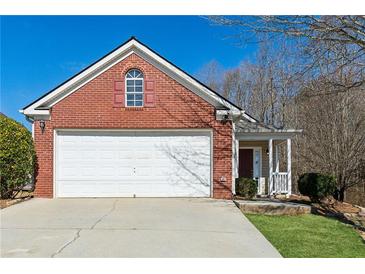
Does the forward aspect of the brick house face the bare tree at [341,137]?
no

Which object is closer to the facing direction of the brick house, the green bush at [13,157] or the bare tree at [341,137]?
the green bush

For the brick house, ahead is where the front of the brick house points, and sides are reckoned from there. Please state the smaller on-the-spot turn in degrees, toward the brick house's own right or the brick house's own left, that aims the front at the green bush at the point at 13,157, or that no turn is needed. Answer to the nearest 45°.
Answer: approximately 90° to the brick house's own right

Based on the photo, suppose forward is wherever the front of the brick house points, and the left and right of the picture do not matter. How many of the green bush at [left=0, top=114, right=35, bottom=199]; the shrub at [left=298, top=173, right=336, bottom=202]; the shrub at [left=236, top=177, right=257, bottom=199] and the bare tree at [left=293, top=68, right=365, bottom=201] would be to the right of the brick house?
1

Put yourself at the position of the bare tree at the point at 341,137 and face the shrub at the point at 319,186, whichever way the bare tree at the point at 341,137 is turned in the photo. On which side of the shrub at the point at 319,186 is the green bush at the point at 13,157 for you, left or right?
right

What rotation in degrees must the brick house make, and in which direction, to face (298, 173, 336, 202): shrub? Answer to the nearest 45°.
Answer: approximately 90° to its left

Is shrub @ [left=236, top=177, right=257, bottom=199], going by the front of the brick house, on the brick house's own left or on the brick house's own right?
on the brick house's own left

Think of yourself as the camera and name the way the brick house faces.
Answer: facing the viewer
